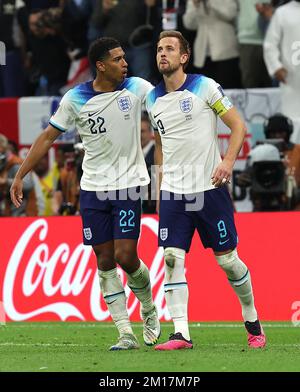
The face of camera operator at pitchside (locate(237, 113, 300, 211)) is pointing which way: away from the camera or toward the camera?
toward the camera

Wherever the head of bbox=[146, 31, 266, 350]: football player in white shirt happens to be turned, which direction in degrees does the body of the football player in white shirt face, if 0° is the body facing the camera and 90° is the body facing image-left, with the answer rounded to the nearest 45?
approximately 45°

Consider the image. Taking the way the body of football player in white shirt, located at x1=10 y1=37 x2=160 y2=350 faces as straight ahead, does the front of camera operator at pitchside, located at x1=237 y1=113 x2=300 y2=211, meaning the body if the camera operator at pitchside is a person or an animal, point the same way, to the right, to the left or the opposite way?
the same way

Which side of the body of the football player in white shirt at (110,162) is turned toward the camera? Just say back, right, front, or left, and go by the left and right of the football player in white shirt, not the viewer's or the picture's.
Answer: front

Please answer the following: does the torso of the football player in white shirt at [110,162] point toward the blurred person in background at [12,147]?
no

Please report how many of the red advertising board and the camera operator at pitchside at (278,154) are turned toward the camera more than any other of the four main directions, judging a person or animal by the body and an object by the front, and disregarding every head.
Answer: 2

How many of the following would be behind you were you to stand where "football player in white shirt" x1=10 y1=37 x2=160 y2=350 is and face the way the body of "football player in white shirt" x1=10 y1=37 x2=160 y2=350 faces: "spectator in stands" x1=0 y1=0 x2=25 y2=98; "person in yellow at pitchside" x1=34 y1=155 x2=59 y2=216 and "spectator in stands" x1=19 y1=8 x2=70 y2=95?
3

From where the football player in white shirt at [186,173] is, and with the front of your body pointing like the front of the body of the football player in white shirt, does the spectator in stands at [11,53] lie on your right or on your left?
on your right

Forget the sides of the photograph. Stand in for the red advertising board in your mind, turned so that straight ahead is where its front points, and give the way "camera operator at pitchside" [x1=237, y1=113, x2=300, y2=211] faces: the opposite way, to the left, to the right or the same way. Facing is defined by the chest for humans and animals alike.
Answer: the same way

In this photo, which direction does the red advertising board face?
toward the camera

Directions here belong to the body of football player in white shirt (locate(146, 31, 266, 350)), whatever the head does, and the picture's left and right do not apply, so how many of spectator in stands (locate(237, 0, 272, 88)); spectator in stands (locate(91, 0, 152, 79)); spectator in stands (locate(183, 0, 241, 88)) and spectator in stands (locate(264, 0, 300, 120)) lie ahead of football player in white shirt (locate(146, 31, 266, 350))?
0

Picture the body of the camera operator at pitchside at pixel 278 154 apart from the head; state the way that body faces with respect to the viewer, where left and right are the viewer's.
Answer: facing the viewer
